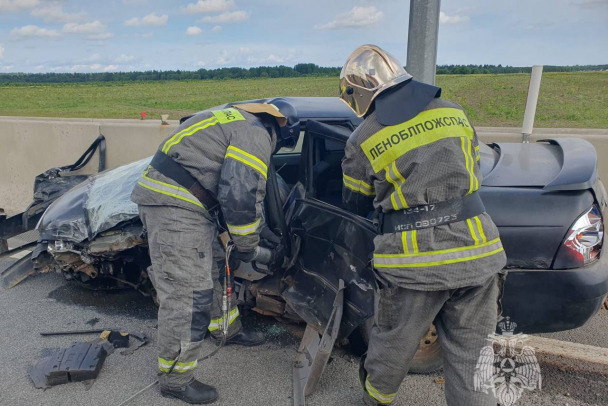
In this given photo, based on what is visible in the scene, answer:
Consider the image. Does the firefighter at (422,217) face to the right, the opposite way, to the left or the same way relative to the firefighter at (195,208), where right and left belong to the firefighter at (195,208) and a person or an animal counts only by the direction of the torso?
to the left

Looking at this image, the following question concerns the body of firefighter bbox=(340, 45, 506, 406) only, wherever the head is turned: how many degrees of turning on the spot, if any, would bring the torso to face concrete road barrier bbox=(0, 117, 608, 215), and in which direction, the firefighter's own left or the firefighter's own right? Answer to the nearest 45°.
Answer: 0° — they already face it

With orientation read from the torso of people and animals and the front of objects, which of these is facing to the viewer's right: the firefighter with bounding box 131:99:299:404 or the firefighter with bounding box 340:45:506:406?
the firefighter with bounding box 131:99:299:404

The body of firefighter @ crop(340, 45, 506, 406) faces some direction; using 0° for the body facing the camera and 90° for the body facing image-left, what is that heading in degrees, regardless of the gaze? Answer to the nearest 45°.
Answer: approximately 135°

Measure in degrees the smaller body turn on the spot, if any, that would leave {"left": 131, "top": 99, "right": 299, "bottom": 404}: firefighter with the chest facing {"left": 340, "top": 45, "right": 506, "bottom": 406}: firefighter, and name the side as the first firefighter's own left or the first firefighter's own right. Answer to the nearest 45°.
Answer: approximately 45° to the first firefighter's own right

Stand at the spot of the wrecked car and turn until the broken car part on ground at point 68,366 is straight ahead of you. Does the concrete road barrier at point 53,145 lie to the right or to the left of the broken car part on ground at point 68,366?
right

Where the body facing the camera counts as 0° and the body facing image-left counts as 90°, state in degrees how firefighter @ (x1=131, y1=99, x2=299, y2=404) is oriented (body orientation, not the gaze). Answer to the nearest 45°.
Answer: approximately 270°

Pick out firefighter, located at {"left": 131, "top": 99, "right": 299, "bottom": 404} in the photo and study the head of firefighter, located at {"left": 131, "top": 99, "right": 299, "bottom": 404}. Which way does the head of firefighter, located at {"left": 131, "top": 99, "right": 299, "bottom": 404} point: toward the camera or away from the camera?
away from the camera

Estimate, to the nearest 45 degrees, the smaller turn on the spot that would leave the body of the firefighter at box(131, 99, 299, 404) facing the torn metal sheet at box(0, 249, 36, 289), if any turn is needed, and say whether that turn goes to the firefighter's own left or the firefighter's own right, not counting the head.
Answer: approximately 135° to the firefighter's own left

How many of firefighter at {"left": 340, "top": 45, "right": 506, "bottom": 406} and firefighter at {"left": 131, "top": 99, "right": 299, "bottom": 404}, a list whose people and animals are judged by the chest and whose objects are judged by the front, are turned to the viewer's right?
1

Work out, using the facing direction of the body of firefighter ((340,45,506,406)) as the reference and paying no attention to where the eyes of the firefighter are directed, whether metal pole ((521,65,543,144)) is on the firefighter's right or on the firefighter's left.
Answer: on the firefighter's right
